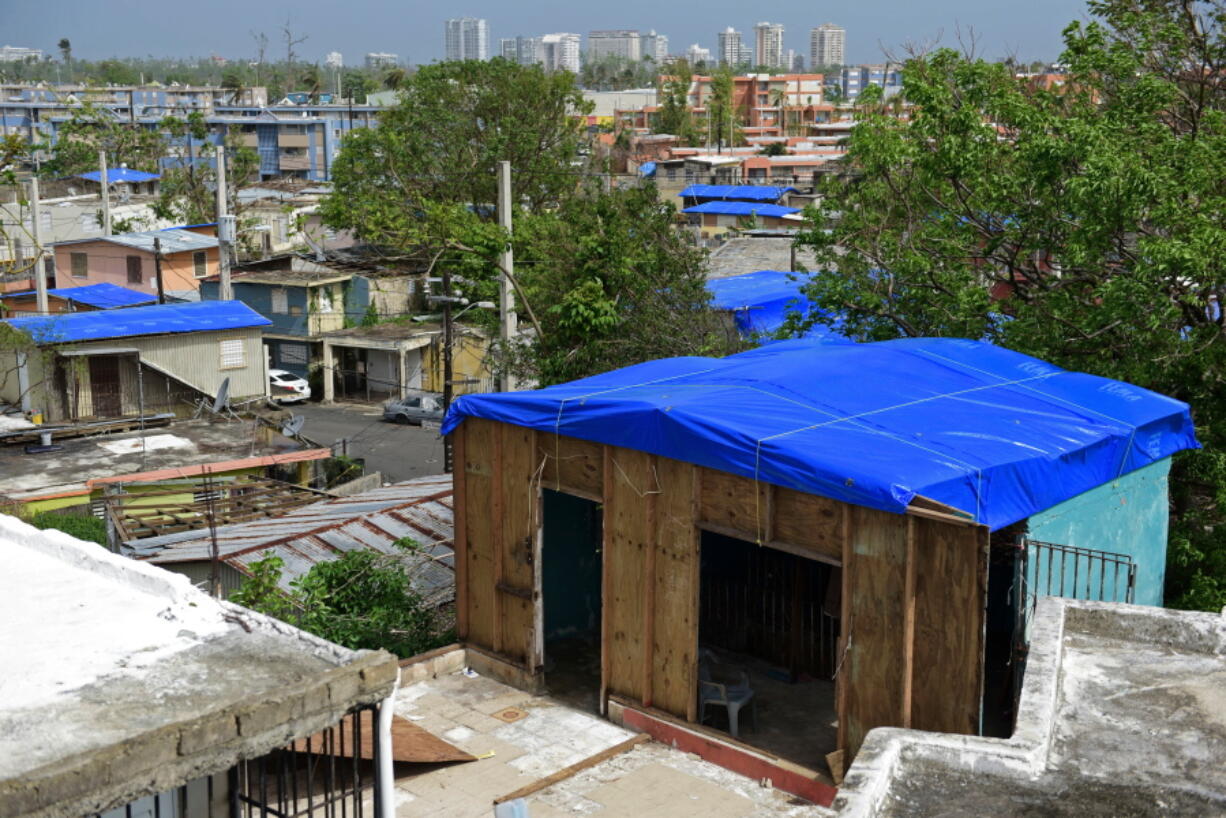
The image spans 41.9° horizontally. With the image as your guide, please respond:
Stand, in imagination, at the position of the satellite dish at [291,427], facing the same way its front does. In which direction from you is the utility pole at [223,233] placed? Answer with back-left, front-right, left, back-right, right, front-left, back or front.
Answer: back-right

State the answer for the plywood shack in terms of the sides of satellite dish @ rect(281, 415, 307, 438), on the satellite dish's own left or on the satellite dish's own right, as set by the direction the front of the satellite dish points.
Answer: on the satellite dish's own left

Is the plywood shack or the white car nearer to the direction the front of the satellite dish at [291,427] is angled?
the plywood shack

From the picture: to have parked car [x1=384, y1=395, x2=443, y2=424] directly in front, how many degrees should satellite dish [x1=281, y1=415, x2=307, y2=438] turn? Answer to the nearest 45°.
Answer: approximately 135° to its right

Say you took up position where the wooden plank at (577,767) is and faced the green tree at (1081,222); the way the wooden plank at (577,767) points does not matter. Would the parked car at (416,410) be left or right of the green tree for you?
left

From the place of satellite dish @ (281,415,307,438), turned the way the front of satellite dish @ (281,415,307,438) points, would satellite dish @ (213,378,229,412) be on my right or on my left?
on my right

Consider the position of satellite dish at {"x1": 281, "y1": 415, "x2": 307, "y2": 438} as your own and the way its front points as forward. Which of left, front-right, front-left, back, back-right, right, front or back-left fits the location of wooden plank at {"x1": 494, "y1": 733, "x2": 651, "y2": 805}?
front-left

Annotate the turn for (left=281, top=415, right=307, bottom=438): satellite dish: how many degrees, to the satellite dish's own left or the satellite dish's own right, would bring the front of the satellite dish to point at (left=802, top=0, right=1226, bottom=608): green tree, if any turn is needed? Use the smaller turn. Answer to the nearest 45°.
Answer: approximately 90° to the satellite dish's own left
